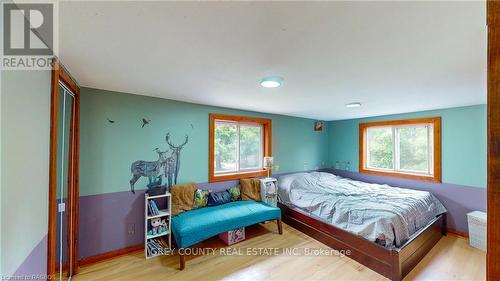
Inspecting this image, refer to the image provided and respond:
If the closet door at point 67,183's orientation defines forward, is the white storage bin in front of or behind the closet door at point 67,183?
in front

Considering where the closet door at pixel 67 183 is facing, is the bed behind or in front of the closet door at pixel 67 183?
in front

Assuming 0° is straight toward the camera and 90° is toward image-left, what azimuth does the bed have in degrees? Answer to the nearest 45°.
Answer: approximately 315°

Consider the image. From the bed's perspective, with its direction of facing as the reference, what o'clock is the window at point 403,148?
The window is roughly at 10 o'clock from the bed.

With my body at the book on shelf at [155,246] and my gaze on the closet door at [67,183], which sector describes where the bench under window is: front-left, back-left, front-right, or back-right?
back-left

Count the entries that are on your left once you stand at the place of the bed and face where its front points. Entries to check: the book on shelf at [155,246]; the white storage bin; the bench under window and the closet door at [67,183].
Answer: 1

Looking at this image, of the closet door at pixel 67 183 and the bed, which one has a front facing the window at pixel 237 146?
the closet door

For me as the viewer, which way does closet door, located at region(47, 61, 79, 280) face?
facing to the right of the viewer

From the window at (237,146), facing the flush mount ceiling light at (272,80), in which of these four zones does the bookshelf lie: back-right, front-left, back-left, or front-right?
front-right

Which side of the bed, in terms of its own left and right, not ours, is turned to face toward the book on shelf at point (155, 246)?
right

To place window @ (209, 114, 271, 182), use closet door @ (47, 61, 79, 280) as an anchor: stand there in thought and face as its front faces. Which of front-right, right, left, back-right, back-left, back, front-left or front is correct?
front

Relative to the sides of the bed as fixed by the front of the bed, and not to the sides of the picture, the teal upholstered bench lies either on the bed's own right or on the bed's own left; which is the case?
on the bed's own right

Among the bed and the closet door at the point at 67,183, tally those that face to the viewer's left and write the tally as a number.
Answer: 0

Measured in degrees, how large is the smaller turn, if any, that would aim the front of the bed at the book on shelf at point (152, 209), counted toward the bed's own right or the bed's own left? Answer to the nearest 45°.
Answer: approximately 90° to the bed's own right
